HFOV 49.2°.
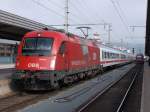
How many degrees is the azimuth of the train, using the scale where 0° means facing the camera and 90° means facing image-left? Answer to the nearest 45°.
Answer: approximately 45°

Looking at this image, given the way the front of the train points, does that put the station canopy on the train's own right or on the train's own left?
on the train's own right
